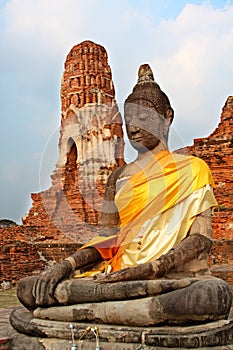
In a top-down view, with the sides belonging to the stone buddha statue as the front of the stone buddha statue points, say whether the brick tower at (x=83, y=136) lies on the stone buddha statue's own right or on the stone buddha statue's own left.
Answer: on the stone buddha statue's own right

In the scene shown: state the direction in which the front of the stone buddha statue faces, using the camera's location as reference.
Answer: facing the viewer and to the left of the viewer

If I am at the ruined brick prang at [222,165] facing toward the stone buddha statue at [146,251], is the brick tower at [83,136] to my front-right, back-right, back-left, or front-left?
back-right

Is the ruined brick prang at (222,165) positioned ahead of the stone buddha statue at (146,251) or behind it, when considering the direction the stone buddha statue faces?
behind
